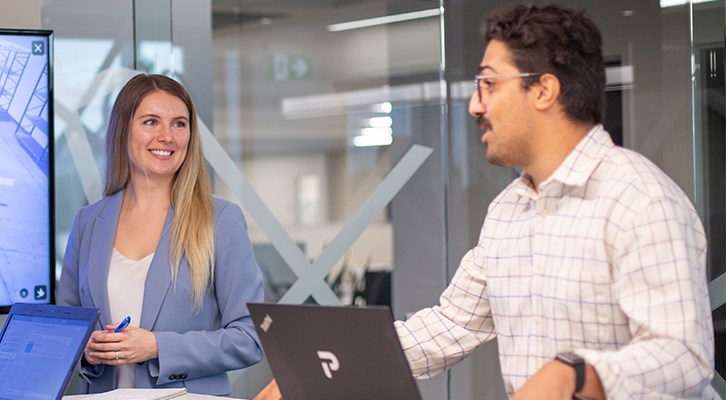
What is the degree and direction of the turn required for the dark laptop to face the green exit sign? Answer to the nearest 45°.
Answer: approximately 45° to its left

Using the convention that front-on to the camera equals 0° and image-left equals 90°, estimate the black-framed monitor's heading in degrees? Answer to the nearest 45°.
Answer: approximately 315°

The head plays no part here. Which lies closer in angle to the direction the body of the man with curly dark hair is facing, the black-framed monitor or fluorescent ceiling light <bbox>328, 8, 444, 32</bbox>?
the black-framed monitor

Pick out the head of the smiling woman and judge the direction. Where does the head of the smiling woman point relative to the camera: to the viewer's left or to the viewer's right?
to the viewer's right

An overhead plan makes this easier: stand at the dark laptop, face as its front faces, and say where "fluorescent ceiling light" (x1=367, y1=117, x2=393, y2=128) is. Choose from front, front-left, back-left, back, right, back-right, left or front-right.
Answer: front-left

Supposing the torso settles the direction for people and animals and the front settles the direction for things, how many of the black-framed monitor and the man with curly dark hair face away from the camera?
0

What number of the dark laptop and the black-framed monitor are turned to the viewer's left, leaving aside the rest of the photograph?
0

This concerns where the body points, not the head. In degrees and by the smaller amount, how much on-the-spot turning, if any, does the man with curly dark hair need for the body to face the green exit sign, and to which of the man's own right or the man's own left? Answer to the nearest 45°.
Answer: approximately 90° to the man's own right

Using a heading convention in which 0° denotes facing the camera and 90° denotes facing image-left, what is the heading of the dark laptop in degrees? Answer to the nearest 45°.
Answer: approximately 225°

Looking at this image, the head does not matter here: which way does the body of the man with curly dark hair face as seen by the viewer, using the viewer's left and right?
facing the viewer and to the left of the viewer
